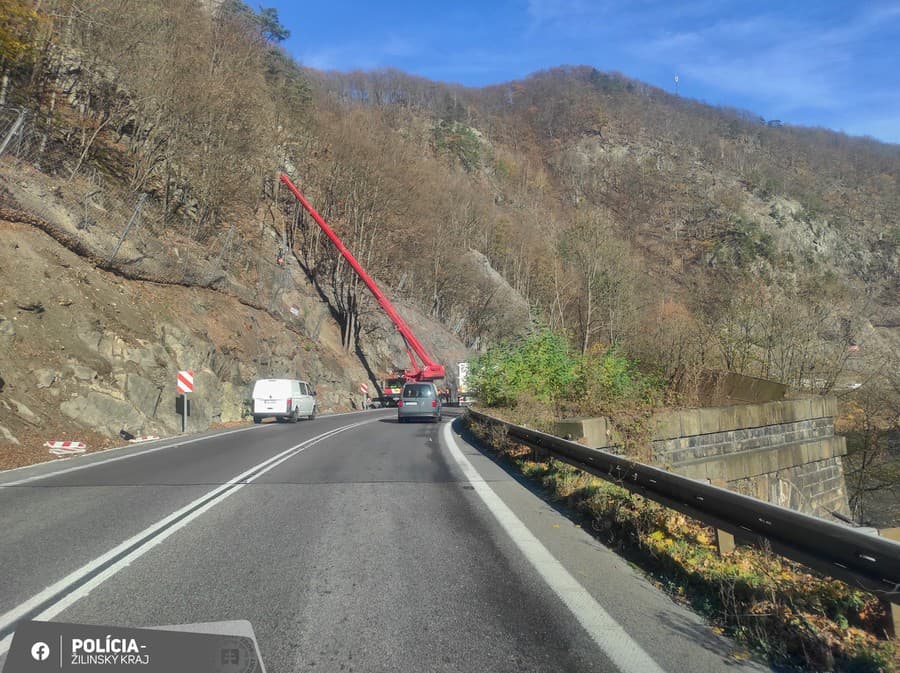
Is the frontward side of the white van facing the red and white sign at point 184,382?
no

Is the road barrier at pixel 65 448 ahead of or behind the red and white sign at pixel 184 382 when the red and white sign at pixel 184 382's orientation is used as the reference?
ahead

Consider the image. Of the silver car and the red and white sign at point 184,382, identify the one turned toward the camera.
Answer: the red and white sign

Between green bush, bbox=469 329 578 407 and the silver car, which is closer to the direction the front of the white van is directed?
the silver car

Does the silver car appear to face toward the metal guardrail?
no

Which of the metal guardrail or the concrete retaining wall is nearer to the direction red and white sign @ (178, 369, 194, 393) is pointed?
the metal guardrail

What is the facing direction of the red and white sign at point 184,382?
toward the camera

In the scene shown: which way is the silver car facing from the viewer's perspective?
away from the camera

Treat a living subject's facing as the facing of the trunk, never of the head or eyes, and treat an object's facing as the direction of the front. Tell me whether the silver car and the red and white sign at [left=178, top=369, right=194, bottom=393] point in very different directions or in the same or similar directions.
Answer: very different directions

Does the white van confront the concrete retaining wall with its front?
no

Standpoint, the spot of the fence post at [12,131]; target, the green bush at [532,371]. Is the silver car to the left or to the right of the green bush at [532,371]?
left

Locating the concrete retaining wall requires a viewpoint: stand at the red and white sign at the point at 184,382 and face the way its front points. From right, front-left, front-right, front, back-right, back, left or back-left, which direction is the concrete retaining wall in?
front-left

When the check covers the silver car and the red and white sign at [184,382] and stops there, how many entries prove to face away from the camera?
1
